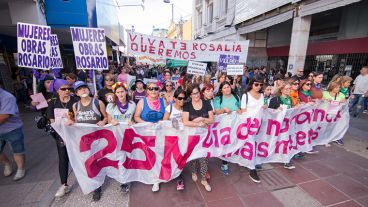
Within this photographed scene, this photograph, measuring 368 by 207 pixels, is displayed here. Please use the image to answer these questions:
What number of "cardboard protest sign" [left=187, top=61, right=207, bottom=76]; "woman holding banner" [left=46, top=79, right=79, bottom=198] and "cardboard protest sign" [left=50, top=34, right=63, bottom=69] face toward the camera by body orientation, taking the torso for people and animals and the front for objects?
3

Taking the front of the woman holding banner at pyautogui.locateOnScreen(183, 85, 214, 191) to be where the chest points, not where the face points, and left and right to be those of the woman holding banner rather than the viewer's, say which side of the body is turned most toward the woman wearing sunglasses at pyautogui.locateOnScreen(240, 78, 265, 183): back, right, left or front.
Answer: left

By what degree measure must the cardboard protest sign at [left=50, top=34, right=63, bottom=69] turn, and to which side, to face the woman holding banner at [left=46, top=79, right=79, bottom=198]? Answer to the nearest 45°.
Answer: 0° — it already faces them

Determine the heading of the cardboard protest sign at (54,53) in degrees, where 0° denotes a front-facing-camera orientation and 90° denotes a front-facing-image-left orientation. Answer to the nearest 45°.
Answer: approximately 0°

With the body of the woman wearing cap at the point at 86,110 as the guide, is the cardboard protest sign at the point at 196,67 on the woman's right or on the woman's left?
on the woman's left

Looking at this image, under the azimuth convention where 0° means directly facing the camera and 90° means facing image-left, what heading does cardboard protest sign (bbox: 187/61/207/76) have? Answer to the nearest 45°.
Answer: approximately 0°
